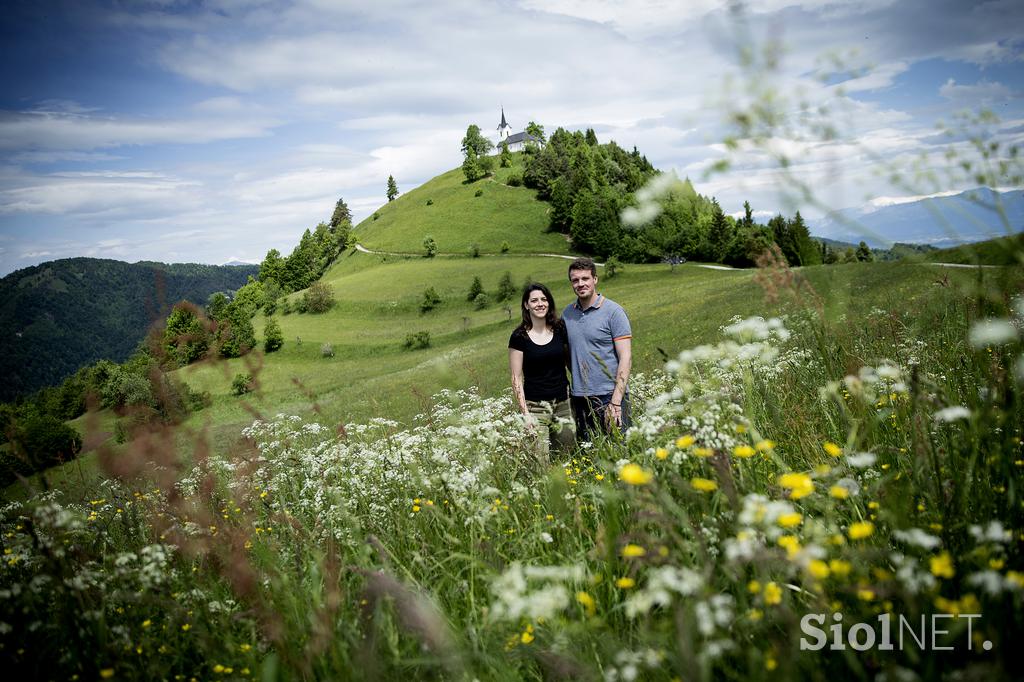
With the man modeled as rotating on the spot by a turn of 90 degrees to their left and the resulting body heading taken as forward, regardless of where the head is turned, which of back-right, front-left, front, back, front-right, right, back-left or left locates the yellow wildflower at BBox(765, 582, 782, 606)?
front-right

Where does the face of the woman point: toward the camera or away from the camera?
toward the camera

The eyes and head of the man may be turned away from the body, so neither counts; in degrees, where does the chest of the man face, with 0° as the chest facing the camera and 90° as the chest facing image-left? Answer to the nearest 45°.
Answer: approximately 45°

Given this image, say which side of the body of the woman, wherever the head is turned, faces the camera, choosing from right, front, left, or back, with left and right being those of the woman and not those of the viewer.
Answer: front

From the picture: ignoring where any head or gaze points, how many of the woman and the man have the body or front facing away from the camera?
0

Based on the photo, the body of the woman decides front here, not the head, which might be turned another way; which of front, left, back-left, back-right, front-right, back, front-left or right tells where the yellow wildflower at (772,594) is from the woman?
front
